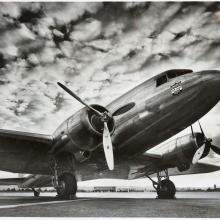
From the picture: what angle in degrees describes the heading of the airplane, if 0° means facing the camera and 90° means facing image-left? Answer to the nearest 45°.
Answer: approximately 315°
